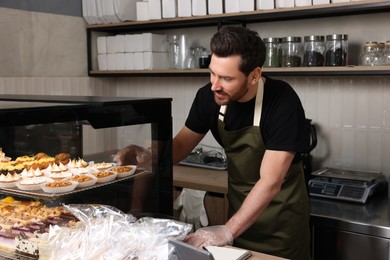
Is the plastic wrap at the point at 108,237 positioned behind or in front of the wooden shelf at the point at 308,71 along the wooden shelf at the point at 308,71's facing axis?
in front

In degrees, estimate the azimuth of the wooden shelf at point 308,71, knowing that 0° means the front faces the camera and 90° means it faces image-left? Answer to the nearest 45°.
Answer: approximately 0°
